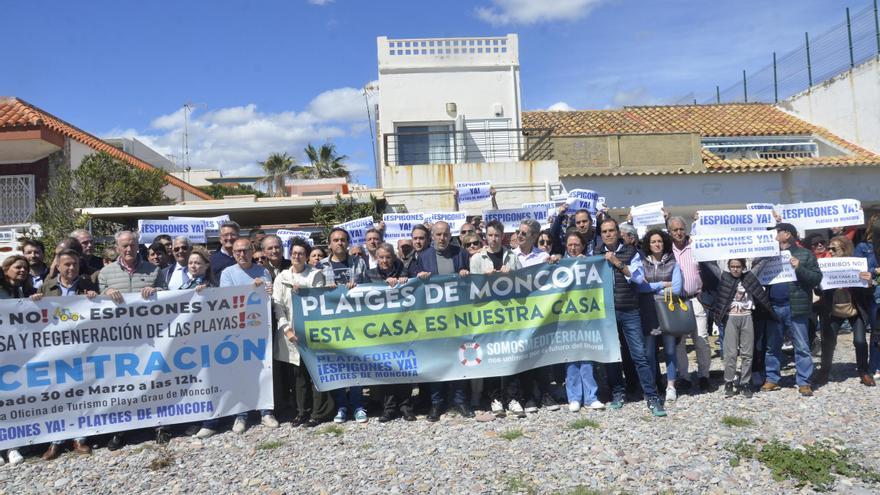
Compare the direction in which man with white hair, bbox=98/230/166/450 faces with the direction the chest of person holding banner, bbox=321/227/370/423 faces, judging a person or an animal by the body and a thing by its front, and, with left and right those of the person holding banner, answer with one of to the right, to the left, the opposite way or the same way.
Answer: the same way

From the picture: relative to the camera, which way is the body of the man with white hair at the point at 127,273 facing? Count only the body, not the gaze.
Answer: toward the camera

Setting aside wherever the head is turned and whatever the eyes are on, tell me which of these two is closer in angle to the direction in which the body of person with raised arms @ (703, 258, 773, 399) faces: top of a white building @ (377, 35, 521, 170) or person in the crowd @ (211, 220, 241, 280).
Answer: the person in the crowd

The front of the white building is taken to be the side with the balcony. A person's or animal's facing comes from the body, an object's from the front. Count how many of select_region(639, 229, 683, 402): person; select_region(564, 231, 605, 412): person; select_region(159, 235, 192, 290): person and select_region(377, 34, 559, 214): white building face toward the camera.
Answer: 4

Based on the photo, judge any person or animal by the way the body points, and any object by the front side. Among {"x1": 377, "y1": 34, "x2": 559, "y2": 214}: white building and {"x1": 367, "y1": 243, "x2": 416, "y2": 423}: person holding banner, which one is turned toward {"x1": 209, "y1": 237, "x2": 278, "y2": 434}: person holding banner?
the white building

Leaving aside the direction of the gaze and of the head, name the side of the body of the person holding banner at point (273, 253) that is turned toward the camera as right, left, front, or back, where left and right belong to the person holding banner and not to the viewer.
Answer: front

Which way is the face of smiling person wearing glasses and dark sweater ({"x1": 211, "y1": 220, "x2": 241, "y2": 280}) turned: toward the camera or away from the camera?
toward the camera

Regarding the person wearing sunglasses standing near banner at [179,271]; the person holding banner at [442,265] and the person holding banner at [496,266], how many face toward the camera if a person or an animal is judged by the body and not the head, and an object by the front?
3

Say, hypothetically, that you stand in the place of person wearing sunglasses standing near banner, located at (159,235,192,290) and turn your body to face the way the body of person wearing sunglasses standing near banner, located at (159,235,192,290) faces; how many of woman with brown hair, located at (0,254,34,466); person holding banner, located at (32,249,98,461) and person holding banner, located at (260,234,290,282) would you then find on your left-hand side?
1

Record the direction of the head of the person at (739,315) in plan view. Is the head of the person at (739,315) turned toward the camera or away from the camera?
toward the camera

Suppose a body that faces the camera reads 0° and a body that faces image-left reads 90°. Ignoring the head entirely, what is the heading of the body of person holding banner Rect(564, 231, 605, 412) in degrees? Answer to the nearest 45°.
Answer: approximately 0°

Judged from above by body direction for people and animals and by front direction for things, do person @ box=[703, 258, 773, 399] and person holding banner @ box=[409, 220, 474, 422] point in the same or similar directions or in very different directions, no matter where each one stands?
same or similar directions

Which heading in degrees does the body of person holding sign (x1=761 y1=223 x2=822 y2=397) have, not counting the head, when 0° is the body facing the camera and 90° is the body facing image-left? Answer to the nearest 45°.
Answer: approximately 45°

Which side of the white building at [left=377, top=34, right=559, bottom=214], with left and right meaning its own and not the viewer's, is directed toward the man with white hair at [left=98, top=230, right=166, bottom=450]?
front

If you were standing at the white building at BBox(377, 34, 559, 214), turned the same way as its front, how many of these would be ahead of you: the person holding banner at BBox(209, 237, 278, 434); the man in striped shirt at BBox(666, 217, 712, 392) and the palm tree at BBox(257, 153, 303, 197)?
2

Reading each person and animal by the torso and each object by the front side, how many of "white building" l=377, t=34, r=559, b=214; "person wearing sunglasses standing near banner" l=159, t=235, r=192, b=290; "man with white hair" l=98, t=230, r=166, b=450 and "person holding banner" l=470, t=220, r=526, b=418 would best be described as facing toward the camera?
4

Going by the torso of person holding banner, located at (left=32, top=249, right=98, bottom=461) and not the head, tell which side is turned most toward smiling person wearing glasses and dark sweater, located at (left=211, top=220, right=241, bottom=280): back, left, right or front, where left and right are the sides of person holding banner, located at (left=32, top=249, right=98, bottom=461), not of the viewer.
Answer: left

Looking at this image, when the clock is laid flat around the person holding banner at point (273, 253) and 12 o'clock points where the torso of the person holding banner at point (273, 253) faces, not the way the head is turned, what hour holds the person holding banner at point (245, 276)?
the person holding banner at point (245, 276) is roughly at 1 o'clock from the person holding banner at point (273, 253).

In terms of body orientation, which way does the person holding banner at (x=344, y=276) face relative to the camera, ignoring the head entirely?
toward the camera
